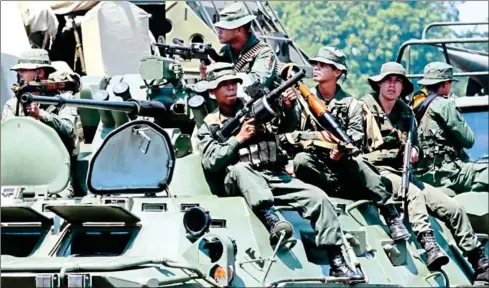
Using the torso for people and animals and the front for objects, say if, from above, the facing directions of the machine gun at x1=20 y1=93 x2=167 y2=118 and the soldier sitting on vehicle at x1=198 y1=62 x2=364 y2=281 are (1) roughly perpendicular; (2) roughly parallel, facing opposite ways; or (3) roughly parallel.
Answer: roughly perpendicular

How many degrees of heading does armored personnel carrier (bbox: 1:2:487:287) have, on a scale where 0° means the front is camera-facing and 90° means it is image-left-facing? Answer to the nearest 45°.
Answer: approximately 45°

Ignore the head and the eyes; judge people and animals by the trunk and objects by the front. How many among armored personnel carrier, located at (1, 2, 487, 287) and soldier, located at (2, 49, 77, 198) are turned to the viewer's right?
0

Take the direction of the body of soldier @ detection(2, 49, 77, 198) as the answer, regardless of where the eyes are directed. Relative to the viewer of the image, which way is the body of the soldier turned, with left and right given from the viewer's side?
facing the viewer and to the left of the viewer

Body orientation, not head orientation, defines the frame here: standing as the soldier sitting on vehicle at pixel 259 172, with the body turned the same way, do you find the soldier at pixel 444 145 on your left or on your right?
on your left
